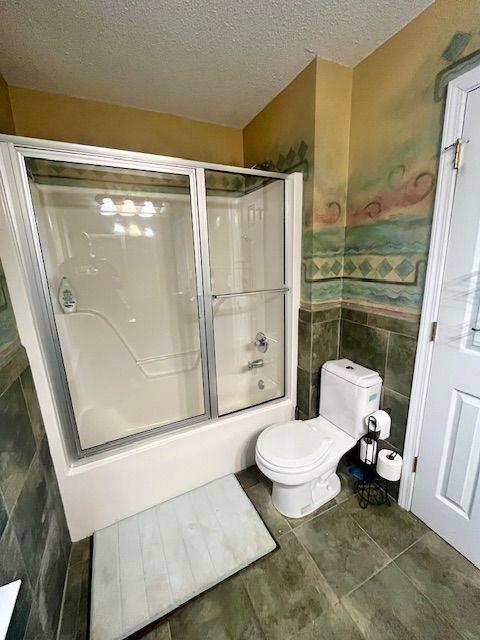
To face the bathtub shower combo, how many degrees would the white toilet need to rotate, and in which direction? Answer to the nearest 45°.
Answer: approximately 45° to its right

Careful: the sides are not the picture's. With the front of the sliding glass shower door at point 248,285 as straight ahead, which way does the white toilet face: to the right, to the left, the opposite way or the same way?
to the right

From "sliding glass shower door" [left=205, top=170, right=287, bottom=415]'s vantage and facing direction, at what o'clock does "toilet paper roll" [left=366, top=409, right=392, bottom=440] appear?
The toilet paper roll is roughly at 12 o'clock from the sliding glass shower door.

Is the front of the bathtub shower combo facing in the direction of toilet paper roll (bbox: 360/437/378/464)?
yes

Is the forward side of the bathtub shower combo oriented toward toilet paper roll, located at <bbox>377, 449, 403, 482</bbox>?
yes
